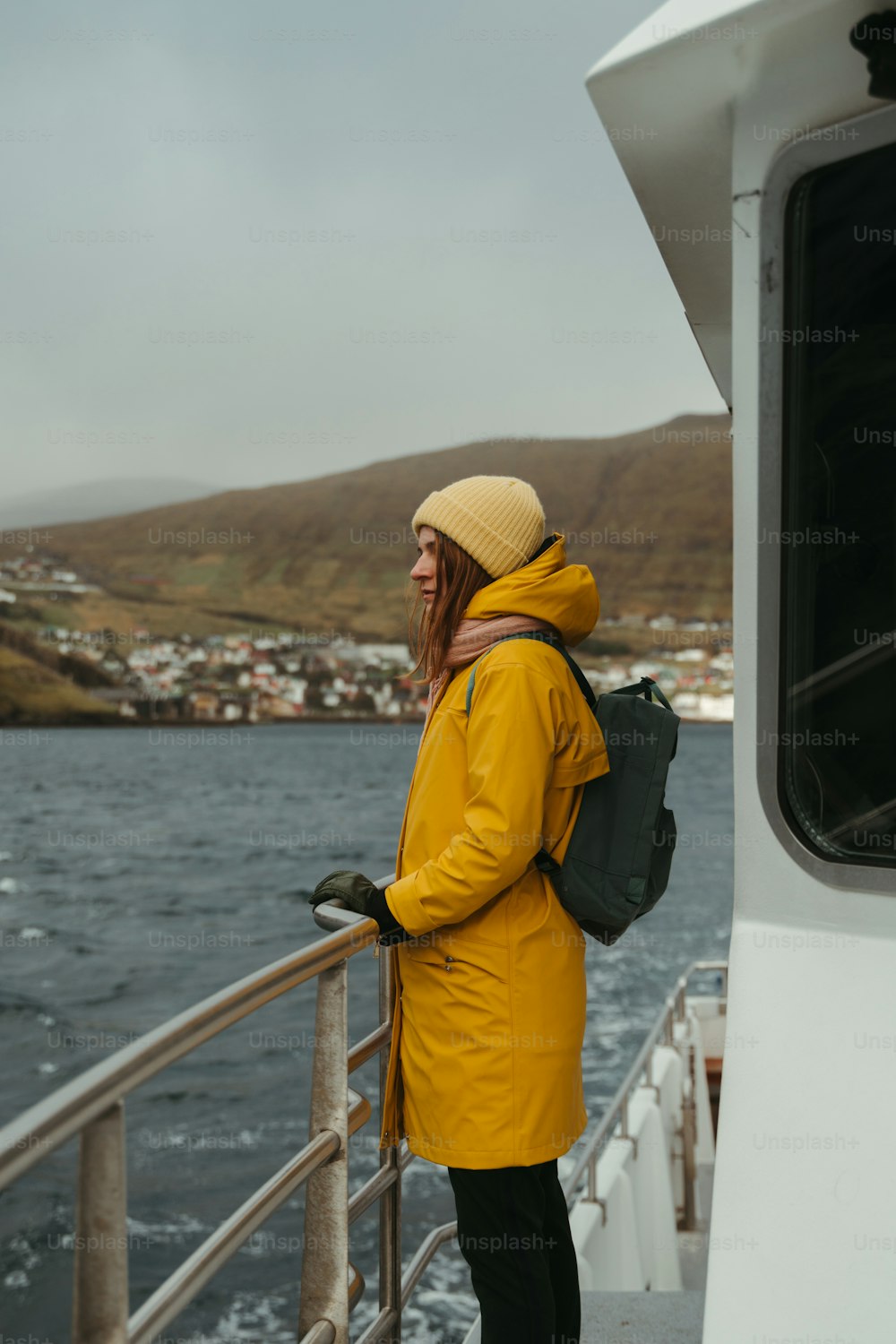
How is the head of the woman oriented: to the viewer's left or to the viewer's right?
to the viewer's left

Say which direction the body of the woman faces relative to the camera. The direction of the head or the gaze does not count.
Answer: to the viewer's left

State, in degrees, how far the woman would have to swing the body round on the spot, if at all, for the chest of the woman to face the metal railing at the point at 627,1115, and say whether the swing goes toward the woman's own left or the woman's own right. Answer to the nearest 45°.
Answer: approximately 90° to the woman's own right
